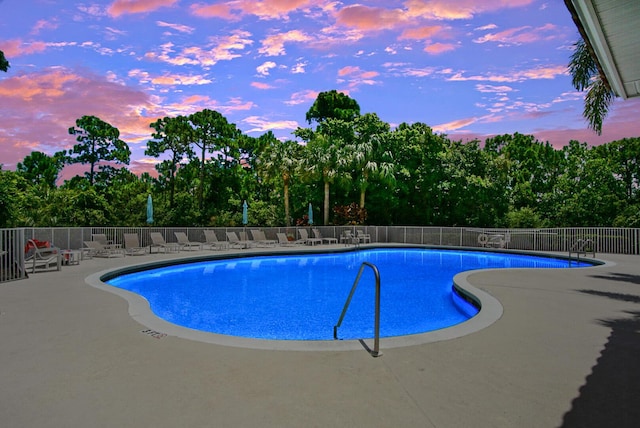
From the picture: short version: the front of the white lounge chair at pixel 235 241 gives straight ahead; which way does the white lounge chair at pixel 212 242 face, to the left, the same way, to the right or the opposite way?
the same way

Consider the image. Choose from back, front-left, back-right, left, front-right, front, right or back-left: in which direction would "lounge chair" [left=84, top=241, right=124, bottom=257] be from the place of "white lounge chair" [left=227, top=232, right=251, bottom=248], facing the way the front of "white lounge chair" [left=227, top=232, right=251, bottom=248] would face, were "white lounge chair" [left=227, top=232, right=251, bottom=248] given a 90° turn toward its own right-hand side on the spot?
front

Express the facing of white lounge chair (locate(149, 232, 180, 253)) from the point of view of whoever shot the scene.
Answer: facing the viewer and to the right of the viewer

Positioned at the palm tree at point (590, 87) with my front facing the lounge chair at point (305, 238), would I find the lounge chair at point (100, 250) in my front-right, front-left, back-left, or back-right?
front-left

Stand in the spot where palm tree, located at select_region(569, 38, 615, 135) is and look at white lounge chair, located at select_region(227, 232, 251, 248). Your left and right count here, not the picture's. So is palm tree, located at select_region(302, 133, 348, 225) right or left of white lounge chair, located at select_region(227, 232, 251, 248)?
right

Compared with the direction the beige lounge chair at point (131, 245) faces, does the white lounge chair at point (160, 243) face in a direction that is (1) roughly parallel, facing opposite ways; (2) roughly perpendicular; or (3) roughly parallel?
roughly parallel

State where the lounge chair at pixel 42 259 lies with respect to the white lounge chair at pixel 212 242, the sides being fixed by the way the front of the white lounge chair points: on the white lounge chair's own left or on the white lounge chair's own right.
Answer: on the white lounge chair's own right

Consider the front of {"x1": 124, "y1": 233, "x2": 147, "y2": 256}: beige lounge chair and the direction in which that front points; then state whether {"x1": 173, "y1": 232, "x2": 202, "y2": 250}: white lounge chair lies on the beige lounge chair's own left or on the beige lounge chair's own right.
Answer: on the beige lounge chair's own left

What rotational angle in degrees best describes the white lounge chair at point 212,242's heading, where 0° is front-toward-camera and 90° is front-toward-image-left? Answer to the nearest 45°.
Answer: approximately 315°

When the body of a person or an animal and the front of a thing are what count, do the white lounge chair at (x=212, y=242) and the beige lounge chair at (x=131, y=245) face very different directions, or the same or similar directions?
same or similar directions

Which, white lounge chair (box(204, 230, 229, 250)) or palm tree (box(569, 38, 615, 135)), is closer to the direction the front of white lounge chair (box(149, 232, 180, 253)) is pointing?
the palm tree

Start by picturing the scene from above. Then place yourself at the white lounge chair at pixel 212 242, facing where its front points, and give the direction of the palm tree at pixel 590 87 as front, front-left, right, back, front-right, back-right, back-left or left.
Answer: front

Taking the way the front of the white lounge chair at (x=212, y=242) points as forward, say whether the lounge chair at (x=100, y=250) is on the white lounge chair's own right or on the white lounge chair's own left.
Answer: on the white lounge chair's own right

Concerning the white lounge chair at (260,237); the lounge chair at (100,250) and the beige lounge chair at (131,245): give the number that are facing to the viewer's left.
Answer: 0

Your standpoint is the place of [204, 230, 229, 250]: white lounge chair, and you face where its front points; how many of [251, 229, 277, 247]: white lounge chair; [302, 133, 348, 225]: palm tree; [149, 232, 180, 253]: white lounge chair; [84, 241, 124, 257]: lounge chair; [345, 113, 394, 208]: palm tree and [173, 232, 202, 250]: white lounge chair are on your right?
3
